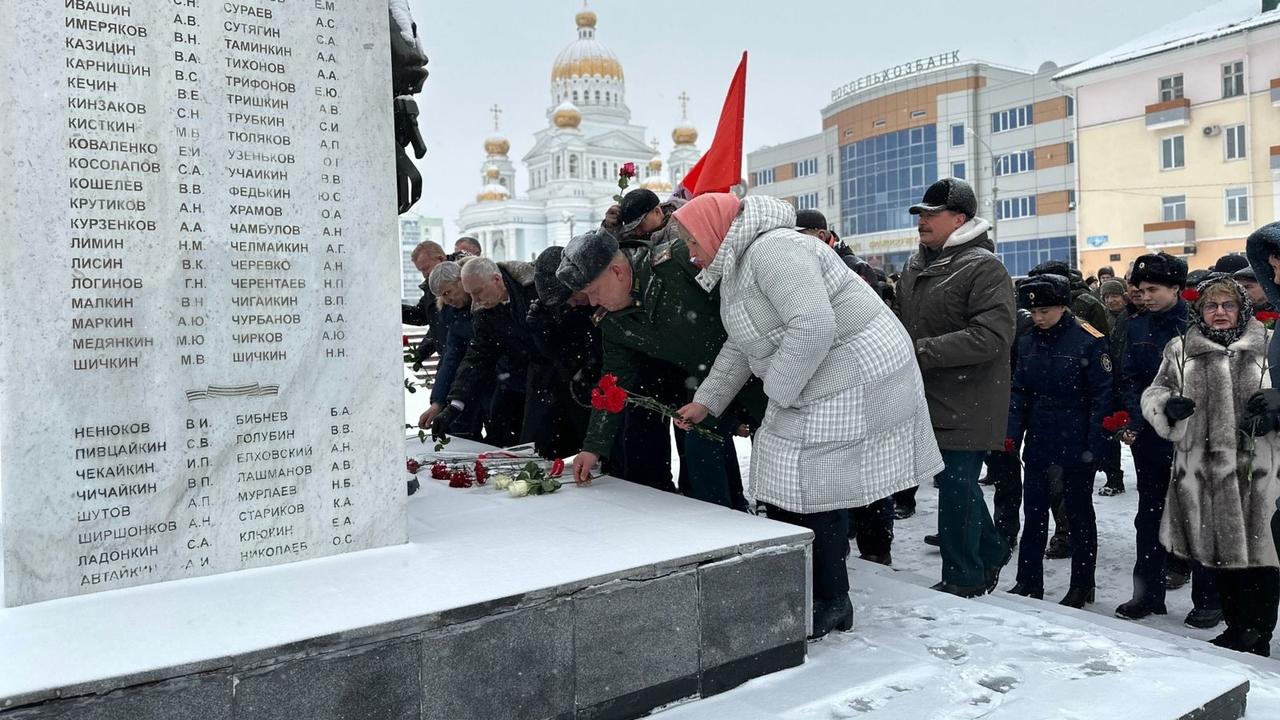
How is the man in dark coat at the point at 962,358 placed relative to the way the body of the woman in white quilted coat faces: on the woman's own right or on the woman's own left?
on the woman's own right

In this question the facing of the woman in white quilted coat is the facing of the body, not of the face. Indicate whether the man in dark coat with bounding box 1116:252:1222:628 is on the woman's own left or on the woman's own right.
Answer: on the woman's own right

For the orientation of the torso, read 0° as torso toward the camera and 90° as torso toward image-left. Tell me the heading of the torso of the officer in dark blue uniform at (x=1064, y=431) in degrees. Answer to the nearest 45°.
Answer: approximately 45°

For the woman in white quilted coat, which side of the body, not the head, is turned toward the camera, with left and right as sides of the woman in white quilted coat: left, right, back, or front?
left

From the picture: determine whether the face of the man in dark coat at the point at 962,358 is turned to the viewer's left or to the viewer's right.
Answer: to the viewer's left

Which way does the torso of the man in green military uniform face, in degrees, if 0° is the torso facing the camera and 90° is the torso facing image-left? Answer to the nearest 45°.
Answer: approximately 45°

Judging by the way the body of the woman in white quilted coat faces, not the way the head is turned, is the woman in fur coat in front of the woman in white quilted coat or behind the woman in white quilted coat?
behind

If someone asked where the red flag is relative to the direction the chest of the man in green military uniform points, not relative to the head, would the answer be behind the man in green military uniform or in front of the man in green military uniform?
behind

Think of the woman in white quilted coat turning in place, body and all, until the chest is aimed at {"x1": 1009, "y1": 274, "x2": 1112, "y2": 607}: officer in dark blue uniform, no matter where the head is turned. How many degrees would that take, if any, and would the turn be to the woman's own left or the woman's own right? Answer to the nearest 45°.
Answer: approximately 135° to the woman's own right

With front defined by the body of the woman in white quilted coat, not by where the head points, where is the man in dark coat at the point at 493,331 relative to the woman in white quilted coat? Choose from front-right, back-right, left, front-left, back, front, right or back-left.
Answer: front-right
